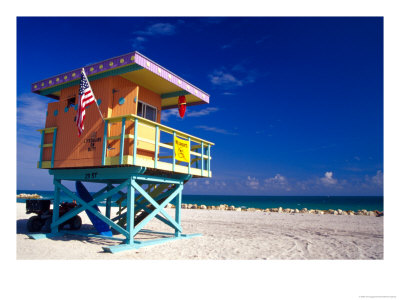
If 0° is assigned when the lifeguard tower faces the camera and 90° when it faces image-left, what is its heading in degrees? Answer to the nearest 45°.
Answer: approximately 315°
